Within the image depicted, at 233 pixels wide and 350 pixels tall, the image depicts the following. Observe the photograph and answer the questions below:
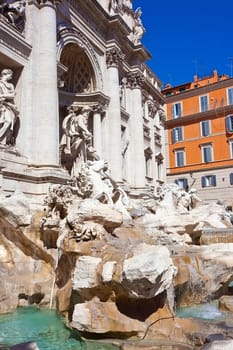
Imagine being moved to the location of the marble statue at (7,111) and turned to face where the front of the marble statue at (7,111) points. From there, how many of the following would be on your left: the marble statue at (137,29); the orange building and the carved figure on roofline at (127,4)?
3

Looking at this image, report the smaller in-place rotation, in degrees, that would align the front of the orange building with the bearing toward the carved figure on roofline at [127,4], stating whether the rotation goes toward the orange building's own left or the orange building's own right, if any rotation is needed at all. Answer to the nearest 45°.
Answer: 0° — it already faces it

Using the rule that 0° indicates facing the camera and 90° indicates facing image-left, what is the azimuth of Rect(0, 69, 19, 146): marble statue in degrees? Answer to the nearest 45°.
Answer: approximately 315°

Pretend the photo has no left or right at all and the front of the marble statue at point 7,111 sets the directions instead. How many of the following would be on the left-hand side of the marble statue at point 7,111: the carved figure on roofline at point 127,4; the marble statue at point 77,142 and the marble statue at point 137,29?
3

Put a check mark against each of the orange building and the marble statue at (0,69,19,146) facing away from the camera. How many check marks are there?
0

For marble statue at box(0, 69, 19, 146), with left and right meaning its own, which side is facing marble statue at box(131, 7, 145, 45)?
left

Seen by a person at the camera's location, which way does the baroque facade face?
facing the viewer and to the right of the viewer

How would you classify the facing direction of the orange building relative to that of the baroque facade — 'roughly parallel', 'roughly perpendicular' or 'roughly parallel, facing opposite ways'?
roughly perpendicular

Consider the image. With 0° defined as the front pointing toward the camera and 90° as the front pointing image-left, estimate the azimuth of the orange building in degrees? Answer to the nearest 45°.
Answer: approximately 45°

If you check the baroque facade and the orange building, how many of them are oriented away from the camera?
0
